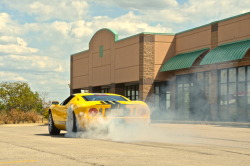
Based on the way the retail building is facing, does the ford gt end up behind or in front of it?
in front

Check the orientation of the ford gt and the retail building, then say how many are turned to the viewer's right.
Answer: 0

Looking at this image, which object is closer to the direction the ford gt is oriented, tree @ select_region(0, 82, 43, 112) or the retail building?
the tree

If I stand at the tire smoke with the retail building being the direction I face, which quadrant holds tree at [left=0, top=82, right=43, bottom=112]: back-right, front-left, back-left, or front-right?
front-left

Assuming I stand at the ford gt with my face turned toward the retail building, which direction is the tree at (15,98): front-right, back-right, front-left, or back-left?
front-left

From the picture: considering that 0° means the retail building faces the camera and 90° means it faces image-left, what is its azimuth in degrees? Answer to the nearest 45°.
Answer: approximately 45°

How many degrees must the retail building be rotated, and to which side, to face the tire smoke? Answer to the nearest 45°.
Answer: approximately 45° to its left
